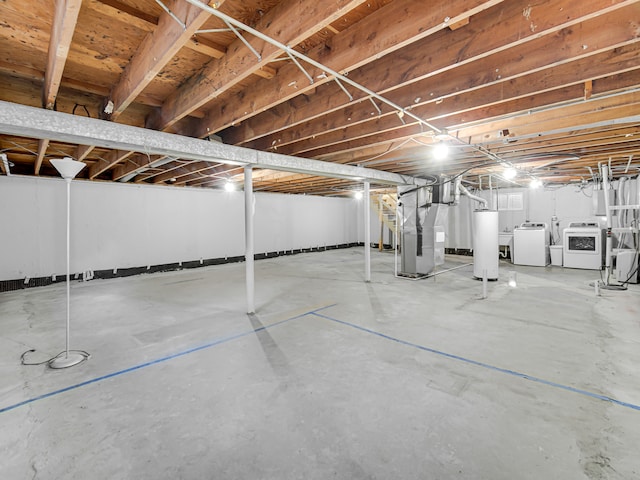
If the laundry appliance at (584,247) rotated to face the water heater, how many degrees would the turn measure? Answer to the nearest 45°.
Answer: approximately 45° to its right

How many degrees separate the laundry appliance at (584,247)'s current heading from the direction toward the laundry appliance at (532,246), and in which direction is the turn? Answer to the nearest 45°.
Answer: approximately 90° to its right

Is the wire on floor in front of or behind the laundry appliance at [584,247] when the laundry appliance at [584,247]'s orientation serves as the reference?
in front

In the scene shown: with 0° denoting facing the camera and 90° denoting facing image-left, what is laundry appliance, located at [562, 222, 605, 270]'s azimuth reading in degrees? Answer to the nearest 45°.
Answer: approximately 0°

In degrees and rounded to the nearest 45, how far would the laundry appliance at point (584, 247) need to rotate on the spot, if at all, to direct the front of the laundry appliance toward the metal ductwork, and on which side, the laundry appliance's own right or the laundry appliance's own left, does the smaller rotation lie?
approximately 45° to the laundry appliance's own right

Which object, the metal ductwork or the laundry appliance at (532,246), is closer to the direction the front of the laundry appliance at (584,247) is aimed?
the metal ductwork
